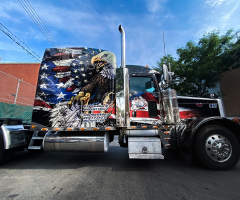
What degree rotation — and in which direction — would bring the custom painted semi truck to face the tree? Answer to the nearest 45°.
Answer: approximately 45° to its left

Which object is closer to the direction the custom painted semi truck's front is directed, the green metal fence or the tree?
the tree

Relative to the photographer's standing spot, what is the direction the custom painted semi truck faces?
facing to the right of the viewer

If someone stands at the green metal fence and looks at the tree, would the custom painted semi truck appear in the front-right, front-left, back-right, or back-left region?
front-right

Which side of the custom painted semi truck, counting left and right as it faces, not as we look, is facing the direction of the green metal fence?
back

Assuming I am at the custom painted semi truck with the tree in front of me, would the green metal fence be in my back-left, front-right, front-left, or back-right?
back-left
